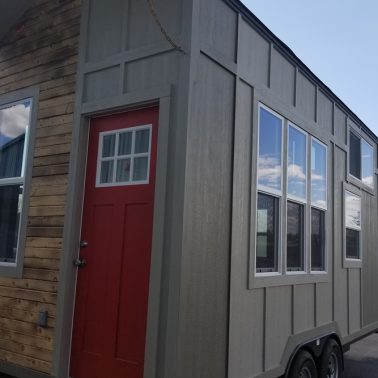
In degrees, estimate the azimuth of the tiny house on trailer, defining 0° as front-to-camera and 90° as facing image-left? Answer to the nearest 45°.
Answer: approximately 45°
